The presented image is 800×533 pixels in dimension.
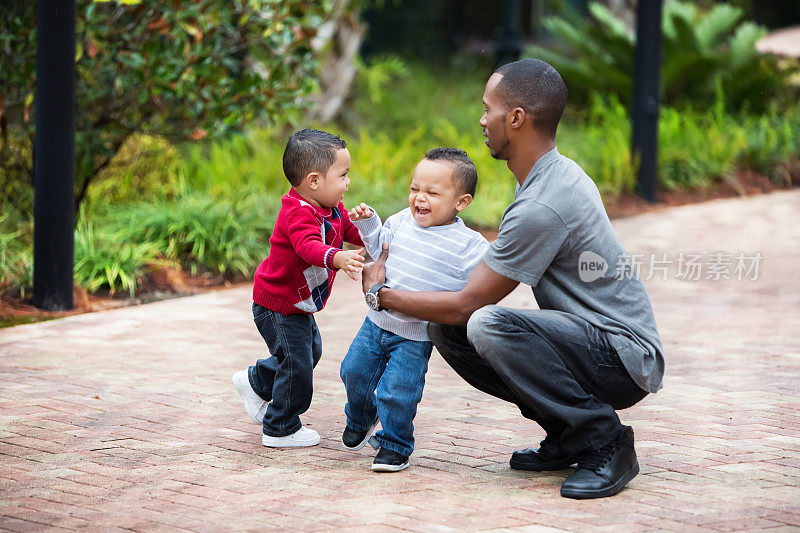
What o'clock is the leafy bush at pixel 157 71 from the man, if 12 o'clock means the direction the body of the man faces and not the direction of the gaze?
The leafy bush is roughly at 2 o'clock from the man.

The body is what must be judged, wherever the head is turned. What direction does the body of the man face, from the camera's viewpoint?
to the viewer's left

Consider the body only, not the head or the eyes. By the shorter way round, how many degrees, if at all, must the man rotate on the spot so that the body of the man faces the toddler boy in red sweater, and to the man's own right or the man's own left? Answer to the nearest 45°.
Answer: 0° — they already face them

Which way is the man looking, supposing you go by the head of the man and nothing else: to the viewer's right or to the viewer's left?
to the viewer's left

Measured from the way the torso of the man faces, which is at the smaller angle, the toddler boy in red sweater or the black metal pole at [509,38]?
the toddler boy in red sweater

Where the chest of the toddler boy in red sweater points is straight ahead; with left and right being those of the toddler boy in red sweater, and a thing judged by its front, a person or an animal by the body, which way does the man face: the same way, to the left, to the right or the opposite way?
the opposite way

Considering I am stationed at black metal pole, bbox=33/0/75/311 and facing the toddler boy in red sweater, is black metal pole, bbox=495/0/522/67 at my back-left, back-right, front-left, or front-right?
back-left

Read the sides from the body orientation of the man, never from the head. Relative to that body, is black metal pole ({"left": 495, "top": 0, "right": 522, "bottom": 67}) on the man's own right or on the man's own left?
on the man's own right

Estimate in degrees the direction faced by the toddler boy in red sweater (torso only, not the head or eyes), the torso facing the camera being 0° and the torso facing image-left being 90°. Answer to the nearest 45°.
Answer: approximately 270°

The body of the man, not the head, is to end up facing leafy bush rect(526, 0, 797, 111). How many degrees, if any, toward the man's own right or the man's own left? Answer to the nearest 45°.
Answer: approximately 90° to the man's own right

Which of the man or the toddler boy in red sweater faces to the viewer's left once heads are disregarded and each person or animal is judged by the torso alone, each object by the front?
the man

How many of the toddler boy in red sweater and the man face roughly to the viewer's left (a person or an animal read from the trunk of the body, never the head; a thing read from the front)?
1

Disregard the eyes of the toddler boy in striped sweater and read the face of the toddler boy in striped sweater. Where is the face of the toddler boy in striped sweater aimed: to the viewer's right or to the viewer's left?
to the viewer's left

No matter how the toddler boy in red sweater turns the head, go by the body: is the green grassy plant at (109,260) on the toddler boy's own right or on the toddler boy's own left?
on the toddler boy's own left

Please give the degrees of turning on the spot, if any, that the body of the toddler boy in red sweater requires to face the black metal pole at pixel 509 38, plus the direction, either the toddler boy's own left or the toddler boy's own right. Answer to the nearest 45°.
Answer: approximately 90° to the toddler boy's own left
